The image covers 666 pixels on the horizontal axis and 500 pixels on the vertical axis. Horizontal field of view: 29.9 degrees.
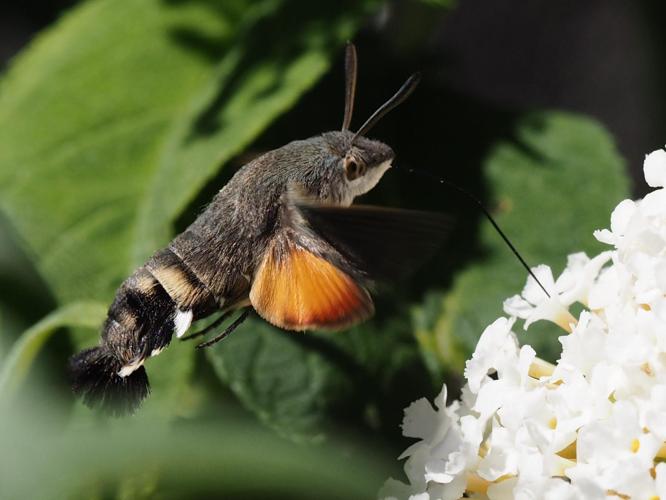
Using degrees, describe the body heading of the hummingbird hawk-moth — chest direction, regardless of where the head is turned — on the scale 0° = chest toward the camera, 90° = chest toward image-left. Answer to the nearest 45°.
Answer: approximately 270°

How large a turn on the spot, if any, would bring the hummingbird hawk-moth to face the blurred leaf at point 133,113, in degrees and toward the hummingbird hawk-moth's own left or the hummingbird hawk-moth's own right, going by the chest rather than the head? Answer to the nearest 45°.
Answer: approximately 90° to the hummingbird hawk-moth's own left
